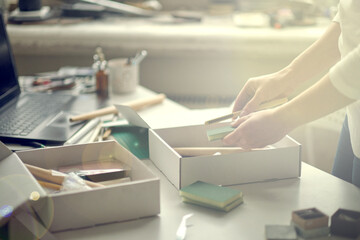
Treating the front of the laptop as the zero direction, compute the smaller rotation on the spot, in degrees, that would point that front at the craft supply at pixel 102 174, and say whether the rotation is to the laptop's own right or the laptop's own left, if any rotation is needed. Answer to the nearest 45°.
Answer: approximately 45° to the laptop's own right

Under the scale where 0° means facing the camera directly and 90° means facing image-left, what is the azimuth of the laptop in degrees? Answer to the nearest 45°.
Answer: approximately 315°

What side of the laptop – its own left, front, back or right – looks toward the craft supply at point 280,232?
front

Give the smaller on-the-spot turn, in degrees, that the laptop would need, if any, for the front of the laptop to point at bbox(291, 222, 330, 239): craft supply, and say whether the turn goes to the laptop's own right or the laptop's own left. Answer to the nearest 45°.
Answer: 0° — it already faces it

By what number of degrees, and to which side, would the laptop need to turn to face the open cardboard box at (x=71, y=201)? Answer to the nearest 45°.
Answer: approximately 45° to its right

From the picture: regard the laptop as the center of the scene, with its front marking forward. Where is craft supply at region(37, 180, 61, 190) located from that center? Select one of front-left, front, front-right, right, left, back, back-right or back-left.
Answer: front-right
